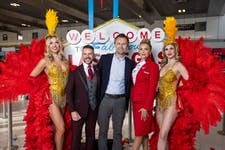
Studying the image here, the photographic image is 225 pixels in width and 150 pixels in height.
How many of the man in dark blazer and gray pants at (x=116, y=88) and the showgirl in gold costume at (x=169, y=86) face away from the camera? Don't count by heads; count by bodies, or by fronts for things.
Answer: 0

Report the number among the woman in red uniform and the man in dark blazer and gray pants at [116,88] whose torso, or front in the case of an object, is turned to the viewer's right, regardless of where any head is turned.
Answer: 0

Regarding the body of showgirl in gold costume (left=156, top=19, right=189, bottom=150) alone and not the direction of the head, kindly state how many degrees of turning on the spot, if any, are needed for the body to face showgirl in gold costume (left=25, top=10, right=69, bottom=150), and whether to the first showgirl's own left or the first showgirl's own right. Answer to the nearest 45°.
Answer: approximately 45° to the first showgirl's own right

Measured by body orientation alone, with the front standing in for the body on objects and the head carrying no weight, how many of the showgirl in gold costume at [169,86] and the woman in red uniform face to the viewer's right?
0

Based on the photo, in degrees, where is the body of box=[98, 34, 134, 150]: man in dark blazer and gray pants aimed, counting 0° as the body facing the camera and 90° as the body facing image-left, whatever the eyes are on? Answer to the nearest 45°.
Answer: approximately 0°

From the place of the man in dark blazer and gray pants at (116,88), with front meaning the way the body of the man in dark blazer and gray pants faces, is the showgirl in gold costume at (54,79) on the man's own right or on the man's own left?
on the man's own right

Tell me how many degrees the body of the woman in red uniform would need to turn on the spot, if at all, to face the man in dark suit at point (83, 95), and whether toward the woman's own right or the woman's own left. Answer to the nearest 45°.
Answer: approximately 45° to the woman's own right

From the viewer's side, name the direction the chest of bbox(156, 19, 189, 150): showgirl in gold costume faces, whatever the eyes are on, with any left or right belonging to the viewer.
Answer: facing the viewer and to the left of the viewer
